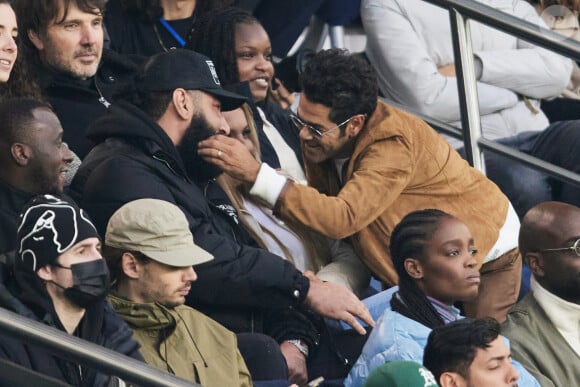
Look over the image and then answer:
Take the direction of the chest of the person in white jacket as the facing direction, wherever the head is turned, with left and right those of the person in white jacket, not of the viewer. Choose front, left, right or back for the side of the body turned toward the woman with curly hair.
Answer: right

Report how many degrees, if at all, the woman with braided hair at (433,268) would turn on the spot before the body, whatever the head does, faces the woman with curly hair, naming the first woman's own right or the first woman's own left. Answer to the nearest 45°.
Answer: approximately 135° to the first woman's own right

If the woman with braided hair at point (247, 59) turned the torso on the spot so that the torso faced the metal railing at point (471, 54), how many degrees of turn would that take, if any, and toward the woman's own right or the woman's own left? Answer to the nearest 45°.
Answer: approximately 45° to the woman's own left

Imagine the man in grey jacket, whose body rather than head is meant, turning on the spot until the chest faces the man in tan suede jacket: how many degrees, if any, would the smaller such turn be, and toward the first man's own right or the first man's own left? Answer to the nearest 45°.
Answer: approximately 135° to the first man's own right

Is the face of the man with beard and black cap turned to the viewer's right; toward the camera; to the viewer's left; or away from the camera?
to the viewer's right

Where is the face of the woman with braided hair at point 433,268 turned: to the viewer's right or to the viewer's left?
to the viewer's right

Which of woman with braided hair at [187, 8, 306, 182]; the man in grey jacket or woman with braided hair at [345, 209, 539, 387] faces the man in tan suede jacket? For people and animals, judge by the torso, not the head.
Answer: woman with braided hair at [187, 8, 306, 182]

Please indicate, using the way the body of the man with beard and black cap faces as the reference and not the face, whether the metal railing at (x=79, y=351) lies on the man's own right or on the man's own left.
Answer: on the man's own right

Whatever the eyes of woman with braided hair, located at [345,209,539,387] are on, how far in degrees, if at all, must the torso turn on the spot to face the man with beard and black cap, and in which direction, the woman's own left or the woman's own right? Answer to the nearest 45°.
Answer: approximately 135° to the woman's own right
